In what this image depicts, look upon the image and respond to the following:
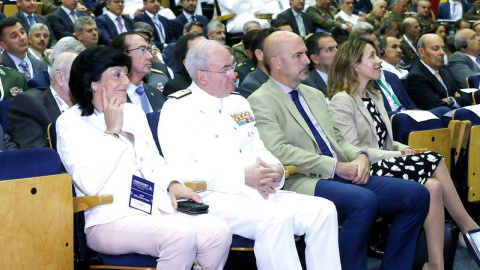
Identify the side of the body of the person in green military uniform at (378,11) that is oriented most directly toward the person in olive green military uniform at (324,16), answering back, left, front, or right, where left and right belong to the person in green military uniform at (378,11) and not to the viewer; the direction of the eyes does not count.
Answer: right

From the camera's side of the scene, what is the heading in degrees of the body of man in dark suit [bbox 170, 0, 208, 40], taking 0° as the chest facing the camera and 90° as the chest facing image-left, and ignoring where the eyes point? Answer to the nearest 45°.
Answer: approximately 315°

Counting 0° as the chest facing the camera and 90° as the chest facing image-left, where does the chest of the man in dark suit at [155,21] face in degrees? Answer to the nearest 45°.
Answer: approximately 315°

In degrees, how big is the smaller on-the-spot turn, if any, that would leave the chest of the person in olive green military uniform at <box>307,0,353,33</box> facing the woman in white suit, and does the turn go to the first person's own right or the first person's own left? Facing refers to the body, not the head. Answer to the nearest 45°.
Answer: approximately 45° to the first person's own right
